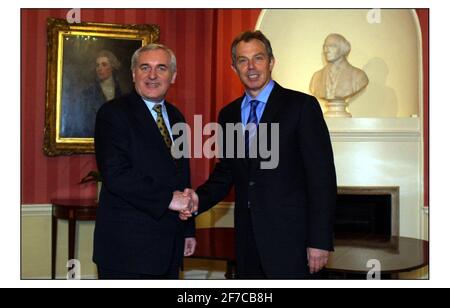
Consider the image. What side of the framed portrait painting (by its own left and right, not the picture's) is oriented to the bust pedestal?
left

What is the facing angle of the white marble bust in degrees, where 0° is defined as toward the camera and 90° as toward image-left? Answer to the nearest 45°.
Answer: approximately 45°

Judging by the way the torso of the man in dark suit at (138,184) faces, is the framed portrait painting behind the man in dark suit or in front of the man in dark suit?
behind

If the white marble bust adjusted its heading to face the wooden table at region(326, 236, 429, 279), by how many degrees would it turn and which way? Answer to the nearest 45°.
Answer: approximately 45° to its left

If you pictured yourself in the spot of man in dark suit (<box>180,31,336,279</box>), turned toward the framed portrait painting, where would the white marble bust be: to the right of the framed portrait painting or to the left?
right

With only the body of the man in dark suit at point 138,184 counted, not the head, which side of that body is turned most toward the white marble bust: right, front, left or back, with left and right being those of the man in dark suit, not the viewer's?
left

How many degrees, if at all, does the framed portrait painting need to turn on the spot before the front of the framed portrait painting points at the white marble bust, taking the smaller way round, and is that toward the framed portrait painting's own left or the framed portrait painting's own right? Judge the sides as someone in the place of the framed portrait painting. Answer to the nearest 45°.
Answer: approximately 90° to the framed portrait painting's own left
